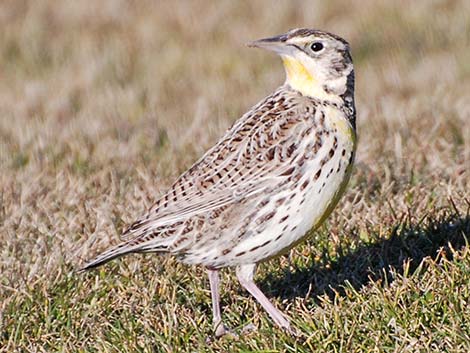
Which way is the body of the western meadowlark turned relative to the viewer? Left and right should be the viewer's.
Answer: facing to the right of the viewer
